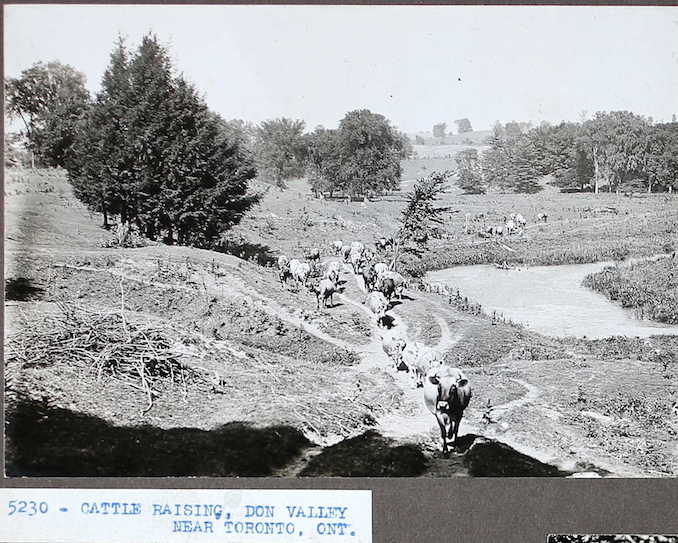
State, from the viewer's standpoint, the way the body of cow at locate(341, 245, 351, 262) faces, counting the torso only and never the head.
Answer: toward the camera

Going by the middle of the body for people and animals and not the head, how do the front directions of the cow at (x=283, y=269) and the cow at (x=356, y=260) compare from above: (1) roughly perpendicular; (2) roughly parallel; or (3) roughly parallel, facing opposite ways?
roughly parallel

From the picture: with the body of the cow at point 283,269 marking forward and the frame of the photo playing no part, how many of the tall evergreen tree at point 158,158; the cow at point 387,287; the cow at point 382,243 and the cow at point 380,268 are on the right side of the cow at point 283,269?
1

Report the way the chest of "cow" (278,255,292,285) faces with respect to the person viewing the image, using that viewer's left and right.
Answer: facing the viewer

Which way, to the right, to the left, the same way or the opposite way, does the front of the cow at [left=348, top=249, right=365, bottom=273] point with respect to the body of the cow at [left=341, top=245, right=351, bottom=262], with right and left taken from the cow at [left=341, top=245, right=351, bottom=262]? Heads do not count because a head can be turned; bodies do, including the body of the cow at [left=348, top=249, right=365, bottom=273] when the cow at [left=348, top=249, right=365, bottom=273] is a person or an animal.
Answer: the same way

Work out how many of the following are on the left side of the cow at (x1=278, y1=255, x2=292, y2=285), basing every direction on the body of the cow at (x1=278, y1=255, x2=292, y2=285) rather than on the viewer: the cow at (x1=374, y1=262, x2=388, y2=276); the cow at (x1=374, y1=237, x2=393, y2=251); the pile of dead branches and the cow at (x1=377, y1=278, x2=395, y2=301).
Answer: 3

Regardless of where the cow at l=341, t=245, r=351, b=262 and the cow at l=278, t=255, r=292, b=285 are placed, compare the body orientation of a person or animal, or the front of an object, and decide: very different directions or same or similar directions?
same or similar directions

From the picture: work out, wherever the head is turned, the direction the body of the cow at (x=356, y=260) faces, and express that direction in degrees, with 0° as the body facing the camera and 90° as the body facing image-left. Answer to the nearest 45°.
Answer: approximately 0°

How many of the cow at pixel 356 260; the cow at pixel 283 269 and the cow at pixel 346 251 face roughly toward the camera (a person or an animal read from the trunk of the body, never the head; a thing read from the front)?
3
